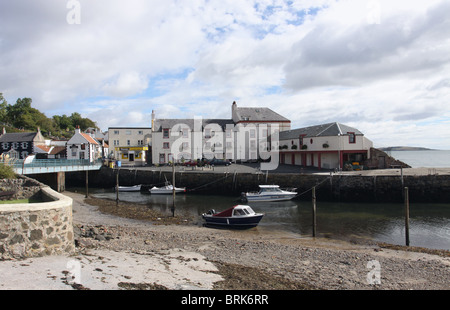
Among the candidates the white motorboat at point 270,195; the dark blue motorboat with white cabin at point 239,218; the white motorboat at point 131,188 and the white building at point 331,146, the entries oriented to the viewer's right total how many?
3

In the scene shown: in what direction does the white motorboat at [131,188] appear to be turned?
to the viewer's right

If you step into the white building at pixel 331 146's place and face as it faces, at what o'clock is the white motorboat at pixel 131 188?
The white motorboat is roughly at 1 o'clock from the white building.

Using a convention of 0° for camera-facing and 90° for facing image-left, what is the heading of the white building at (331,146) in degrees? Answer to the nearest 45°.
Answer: approximately 45°

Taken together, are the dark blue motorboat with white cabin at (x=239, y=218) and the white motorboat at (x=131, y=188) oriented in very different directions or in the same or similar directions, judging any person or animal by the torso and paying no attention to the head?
same or similar directions

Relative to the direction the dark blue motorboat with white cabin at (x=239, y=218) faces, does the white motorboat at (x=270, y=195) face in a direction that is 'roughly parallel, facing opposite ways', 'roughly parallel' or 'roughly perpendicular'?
roughly parallel

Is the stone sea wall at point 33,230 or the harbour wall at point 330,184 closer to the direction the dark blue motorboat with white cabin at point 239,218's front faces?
the harbour wall

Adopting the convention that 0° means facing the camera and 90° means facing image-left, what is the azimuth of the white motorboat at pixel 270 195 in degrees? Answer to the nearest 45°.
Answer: approximately 270°
